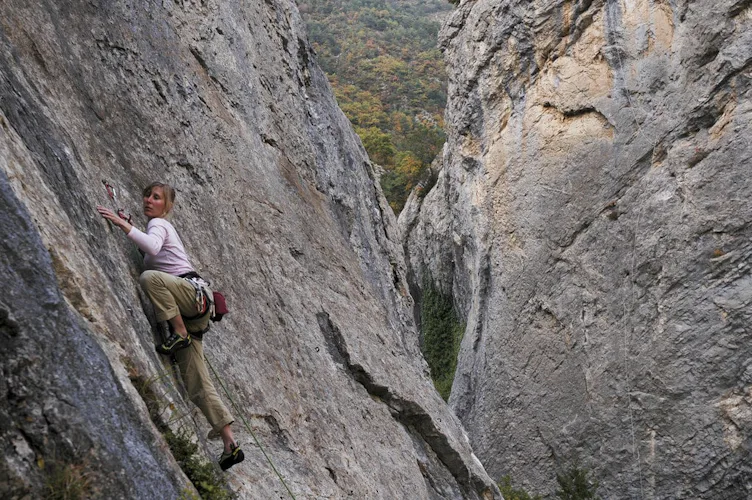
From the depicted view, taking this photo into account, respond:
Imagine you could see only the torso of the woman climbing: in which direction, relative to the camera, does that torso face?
to the viewer's left

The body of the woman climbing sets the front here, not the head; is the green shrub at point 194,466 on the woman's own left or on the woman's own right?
on the woman's own left
